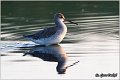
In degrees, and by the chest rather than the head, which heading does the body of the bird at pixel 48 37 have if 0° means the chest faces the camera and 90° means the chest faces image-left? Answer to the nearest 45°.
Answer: approximately 270°
